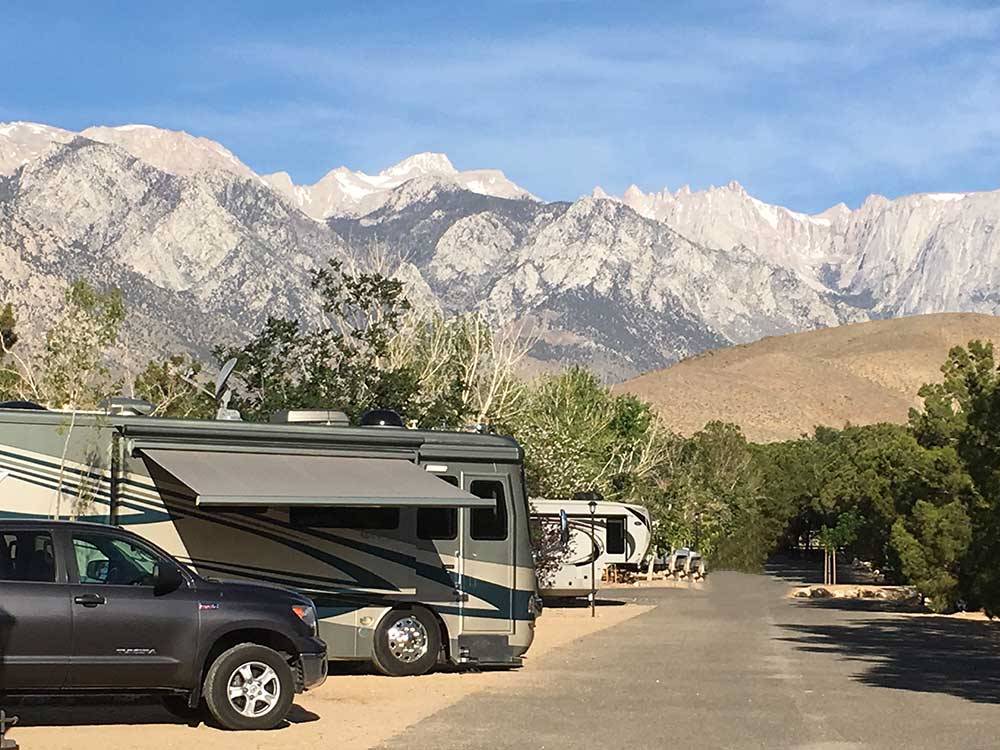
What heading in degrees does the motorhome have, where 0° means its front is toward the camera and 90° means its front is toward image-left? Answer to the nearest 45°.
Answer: approximately 270°

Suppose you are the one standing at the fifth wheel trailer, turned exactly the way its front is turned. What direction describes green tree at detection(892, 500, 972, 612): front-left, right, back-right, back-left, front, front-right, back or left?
front-right

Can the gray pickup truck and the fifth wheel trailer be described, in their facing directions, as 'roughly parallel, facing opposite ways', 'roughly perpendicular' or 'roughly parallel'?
roughly parallel

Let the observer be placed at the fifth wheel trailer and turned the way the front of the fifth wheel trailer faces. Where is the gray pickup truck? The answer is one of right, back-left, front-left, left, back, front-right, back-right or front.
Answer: right

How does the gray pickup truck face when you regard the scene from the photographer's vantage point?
facing to the right of the viewer

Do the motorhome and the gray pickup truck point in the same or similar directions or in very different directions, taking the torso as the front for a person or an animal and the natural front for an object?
same or similar directions

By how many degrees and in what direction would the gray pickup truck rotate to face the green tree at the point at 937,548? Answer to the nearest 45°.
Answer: approximately 45° to its left

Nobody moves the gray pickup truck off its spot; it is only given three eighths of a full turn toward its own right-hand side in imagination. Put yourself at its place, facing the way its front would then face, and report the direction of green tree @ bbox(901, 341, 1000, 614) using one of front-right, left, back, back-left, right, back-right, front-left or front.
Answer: back

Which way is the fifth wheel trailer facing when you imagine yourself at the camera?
facing to the right of the viewer

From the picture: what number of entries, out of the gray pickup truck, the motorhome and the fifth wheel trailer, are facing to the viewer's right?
3

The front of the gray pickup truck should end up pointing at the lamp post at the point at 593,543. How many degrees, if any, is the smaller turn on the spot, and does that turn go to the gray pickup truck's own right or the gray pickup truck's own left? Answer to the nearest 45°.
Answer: approximately 45° to the gray pickup truck's own left

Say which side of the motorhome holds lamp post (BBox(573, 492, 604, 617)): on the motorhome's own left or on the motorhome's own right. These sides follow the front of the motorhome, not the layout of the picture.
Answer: on the motorhome's own left

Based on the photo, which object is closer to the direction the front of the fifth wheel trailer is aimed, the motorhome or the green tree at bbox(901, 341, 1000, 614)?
the green tree

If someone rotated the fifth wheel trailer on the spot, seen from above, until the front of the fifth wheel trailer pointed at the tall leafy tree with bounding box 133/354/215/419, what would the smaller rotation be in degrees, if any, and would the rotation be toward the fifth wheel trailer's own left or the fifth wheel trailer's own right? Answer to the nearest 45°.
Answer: approximately 135° to the fifth wheel trailer's own right

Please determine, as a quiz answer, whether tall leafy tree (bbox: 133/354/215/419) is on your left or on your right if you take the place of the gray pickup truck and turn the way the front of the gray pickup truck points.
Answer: on your left

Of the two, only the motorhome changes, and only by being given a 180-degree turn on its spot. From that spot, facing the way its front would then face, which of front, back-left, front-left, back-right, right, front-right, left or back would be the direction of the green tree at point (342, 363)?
right

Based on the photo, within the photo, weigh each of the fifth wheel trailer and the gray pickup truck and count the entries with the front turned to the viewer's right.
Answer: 2
